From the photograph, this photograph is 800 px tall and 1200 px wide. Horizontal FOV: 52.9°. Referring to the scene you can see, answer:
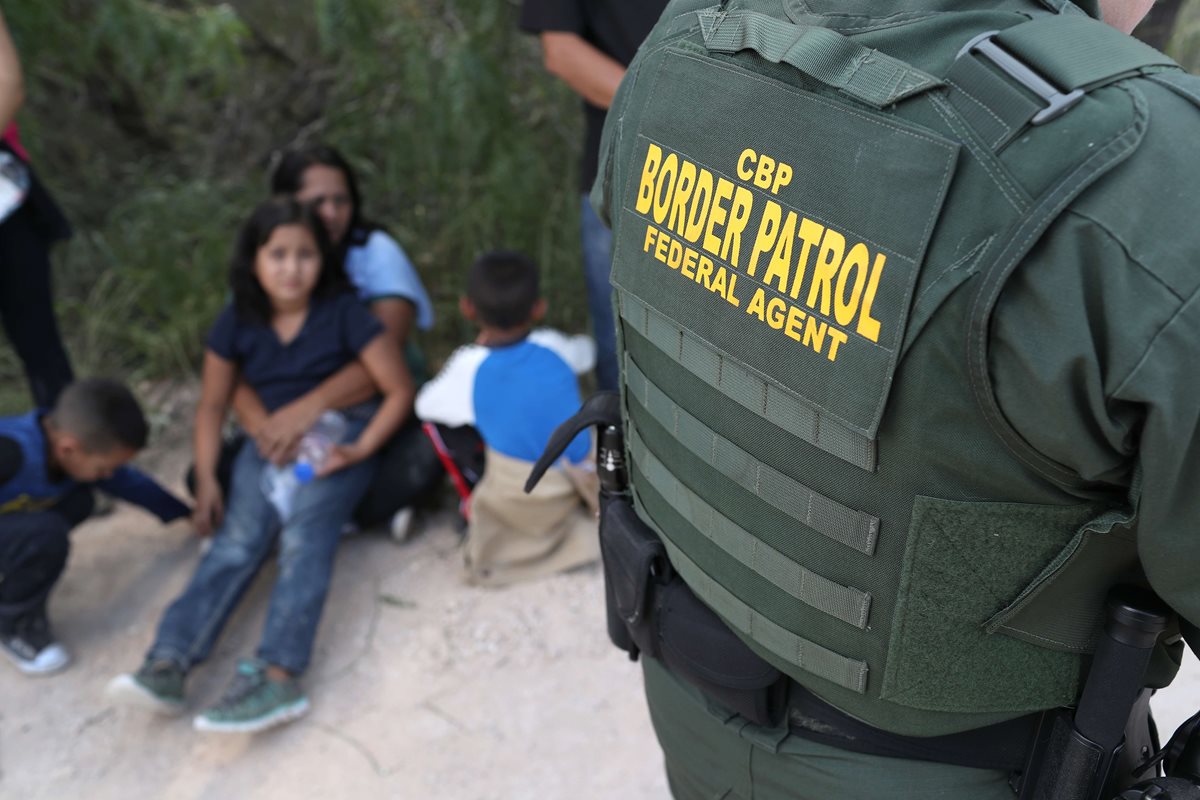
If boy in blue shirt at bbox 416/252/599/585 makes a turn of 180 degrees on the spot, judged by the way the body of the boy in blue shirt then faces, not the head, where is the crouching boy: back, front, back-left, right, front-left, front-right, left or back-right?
right

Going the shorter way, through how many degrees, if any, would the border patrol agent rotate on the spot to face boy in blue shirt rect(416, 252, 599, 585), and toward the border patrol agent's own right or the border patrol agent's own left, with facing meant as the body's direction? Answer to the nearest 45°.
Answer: approximately 90° to the border patrol agent's own left

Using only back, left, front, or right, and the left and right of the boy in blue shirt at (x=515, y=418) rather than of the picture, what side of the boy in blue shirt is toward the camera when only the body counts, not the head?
back

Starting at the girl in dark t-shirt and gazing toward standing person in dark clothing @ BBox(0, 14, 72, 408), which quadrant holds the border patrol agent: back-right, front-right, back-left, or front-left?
back-left

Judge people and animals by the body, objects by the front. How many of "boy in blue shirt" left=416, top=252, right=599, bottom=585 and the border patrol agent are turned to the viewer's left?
0

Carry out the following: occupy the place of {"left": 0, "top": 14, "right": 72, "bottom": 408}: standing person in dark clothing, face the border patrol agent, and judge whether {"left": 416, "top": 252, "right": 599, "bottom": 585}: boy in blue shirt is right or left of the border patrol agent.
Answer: left

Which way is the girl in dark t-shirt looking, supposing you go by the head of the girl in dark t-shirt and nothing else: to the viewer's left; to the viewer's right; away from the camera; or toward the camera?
toward the camera

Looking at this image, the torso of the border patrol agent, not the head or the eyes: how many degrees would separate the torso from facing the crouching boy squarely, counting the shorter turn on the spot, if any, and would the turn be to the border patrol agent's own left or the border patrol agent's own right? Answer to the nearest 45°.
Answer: approximately 90° to the border patrol agent's own left

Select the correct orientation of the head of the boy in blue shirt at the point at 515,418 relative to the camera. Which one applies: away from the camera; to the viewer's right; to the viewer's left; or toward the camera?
away from the camera

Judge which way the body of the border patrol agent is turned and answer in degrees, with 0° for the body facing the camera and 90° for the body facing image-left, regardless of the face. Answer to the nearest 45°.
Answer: approximately 225°

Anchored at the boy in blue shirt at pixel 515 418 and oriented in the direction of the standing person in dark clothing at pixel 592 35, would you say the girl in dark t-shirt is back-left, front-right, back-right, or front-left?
back-left

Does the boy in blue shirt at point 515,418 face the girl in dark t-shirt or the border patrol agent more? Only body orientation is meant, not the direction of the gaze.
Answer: the girl in dark t-shirt

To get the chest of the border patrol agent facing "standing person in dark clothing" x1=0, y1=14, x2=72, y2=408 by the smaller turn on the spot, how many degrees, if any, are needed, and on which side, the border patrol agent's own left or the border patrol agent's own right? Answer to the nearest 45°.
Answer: approximately 90° to the border patrol agent's own left

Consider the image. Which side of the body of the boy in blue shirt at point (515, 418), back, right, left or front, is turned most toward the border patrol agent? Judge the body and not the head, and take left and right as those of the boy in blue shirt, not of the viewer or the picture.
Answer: back

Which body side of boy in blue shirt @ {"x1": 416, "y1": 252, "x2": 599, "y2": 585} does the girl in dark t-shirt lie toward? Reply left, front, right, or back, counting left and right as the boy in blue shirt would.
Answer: left
